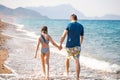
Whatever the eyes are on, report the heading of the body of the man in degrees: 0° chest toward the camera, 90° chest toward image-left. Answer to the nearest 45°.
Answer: approximately 180°
